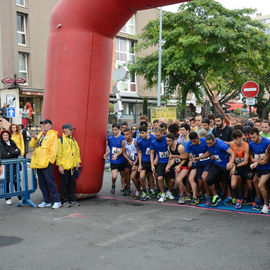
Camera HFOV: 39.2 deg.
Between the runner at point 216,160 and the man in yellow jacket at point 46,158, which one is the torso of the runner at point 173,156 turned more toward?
the man in yellow jacket

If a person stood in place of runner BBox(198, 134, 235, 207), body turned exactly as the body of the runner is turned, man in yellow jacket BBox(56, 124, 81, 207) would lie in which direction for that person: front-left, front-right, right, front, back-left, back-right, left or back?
front-right

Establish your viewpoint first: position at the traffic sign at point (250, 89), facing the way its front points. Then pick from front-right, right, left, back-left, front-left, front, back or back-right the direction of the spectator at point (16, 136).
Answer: front-right

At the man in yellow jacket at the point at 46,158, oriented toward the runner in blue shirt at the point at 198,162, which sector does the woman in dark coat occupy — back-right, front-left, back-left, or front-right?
back-left

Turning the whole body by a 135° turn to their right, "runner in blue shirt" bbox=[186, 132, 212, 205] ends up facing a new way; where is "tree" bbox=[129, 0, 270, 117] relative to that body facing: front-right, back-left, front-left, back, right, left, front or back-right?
front

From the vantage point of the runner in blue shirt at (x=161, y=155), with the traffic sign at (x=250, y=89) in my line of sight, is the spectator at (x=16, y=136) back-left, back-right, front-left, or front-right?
back-left

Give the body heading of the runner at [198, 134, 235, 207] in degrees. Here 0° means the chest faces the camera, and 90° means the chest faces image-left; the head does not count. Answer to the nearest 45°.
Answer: approximately 45°

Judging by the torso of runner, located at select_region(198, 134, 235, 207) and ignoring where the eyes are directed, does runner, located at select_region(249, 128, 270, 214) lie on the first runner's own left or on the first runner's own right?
on the first runner's own left

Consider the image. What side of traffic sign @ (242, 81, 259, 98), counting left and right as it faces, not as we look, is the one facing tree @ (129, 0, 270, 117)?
back

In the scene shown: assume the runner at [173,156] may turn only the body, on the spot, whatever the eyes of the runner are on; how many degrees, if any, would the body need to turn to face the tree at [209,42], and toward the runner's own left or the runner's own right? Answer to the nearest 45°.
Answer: approximately 135° to the runner's own right

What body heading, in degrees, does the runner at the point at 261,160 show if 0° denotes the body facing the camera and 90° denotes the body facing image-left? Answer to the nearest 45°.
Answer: approximately 45°

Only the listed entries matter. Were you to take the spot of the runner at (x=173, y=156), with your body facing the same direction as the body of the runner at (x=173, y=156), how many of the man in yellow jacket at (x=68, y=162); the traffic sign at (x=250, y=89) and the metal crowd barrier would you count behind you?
1

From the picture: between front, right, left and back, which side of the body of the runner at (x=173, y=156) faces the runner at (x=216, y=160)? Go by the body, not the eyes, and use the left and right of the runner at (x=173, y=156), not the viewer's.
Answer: left
